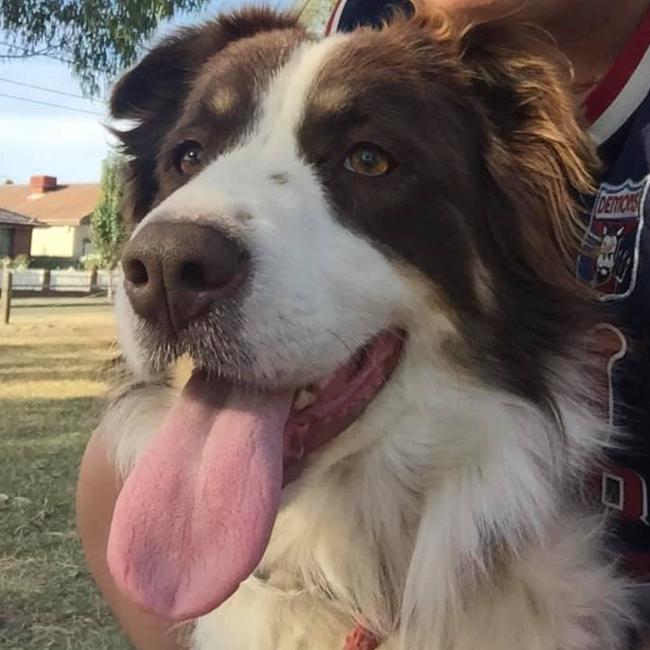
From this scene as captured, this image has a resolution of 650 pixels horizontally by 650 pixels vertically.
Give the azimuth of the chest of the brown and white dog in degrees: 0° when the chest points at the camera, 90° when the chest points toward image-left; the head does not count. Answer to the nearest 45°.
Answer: approximately 45°

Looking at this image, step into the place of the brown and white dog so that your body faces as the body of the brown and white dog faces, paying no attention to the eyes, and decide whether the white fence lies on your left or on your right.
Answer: on your right
